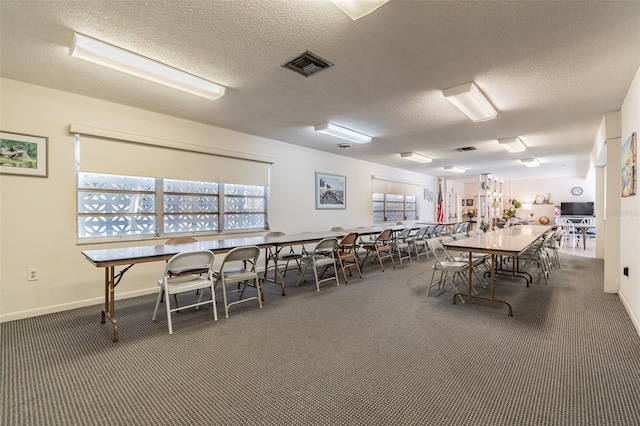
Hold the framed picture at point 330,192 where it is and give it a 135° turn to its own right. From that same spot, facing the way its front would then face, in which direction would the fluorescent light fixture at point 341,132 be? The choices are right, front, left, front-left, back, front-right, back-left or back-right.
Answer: left

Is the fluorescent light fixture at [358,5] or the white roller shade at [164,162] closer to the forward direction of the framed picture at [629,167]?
the white roller shade

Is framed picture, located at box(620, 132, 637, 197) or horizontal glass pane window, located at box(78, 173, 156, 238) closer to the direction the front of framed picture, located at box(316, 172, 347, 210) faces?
the framed picture

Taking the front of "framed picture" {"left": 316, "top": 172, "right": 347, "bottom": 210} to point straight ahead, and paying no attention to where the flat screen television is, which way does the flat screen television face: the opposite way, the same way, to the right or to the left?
to the right

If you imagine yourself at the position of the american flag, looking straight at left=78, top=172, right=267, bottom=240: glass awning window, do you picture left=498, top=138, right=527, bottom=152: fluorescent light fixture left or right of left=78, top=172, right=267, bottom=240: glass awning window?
left

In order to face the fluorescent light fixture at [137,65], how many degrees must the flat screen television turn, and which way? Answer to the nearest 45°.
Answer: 0° — it already faces it

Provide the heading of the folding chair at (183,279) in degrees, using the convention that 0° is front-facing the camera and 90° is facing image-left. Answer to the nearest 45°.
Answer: approximately 135°

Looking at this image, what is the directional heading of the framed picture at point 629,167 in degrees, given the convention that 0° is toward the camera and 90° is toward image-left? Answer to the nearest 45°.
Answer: approximately 90°

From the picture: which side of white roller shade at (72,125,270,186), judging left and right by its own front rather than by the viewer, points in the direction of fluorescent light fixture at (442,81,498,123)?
front

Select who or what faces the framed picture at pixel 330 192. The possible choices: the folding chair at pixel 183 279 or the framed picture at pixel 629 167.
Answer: the framed picture at pixel 629 167

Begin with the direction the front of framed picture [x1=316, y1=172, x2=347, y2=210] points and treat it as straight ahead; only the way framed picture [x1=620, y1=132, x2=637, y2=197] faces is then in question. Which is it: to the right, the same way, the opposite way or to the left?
the opposite way

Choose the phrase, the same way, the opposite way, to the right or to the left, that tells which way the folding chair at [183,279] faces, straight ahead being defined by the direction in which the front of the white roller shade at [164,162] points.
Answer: the opposite way
